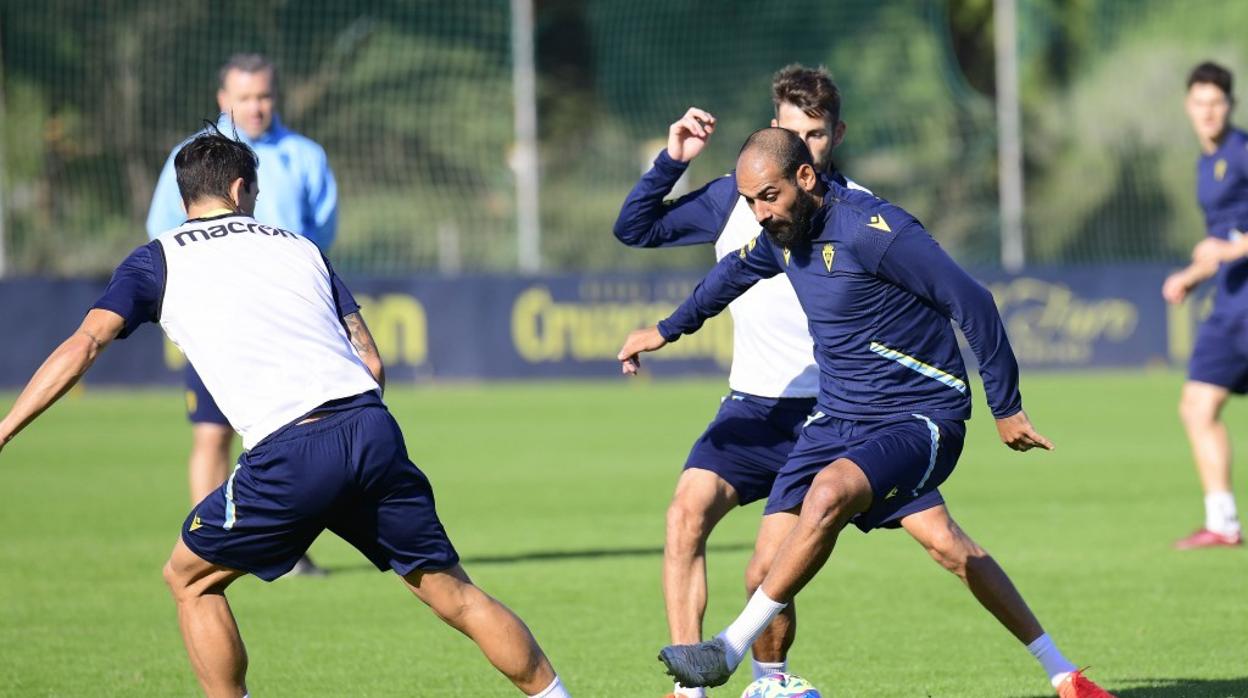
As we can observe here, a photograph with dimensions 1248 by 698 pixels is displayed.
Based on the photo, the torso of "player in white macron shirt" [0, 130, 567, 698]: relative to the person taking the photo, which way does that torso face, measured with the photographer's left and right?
facing away from the viewer

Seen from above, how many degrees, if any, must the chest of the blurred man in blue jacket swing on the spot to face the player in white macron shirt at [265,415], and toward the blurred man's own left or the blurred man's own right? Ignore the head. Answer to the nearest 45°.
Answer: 0° — they already face them

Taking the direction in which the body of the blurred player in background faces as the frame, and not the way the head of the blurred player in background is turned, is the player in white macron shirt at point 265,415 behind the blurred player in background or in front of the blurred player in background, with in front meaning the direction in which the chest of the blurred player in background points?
in front

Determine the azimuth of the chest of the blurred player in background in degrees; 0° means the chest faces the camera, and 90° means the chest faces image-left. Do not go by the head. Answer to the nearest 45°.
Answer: approximately 45°

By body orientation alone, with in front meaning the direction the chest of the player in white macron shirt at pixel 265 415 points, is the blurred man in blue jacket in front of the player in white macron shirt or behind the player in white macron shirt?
in front

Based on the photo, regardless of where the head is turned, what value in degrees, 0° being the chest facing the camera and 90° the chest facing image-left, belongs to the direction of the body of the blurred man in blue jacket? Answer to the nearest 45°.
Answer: approximately 0°

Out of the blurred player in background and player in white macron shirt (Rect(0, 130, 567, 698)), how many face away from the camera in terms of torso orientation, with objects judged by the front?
1

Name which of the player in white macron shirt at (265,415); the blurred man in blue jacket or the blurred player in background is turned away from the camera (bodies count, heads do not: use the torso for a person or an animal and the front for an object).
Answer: the player in white macron shirt
